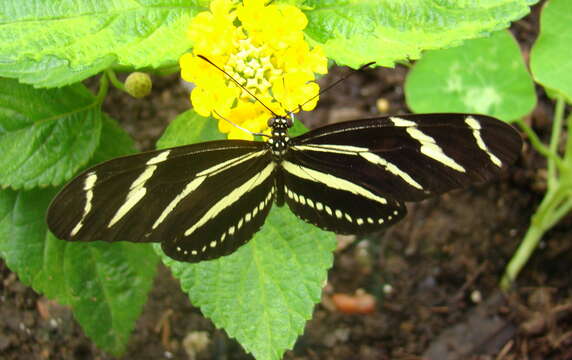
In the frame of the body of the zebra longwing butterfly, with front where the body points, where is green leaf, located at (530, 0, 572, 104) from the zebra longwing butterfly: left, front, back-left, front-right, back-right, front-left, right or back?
front-right

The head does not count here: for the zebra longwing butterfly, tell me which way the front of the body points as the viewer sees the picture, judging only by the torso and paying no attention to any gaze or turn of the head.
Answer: away from the camera

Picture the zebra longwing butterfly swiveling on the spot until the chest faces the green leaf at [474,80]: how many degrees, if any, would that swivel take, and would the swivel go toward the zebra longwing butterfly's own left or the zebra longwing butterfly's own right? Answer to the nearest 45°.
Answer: approximately 45° to the zebra longwing butterfly's own right

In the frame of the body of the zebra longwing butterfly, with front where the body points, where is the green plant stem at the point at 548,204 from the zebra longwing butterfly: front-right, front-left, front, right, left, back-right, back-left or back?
front-right
